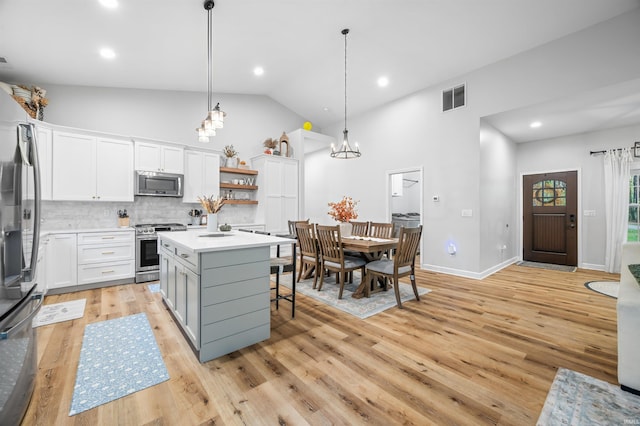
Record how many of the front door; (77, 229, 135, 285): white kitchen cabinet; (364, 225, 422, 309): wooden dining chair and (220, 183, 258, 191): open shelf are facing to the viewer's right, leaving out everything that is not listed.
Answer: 0

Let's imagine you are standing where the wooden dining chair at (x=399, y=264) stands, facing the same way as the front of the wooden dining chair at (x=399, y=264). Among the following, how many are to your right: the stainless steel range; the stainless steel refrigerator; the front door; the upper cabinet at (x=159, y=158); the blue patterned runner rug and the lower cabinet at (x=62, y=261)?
1

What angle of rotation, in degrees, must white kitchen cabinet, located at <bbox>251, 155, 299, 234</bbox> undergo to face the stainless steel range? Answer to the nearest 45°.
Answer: approximately 90° to its right

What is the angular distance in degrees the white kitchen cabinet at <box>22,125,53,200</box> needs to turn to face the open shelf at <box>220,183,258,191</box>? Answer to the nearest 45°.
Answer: approximately 45° to its left

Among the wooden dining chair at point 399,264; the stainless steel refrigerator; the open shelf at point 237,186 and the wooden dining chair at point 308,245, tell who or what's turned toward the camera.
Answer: the open shelf

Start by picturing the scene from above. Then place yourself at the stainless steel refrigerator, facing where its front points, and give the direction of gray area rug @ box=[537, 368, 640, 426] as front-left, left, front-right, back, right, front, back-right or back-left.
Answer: front-right

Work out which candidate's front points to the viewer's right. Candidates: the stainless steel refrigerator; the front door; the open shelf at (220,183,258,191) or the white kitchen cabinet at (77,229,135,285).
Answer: the stainless steel refrigerator

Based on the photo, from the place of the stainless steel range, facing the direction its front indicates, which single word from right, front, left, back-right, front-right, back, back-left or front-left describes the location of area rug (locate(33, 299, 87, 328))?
right

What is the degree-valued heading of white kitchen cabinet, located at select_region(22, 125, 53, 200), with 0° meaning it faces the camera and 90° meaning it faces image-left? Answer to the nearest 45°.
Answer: approximately 315°

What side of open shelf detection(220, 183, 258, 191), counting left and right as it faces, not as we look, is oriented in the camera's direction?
front

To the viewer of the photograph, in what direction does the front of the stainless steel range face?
facing the viewer and to the right of the viewer

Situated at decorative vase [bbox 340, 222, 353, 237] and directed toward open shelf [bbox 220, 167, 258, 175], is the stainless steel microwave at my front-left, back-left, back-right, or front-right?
front-left

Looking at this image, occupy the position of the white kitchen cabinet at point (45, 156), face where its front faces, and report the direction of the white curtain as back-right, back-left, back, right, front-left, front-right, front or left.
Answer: front

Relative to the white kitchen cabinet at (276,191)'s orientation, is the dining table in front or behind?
in front

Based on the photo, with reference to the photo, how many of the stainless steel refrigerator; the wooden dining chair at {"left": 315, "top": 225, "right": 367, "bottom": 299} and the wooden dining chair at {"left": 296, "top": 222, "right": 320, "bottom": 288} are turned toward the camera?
0
